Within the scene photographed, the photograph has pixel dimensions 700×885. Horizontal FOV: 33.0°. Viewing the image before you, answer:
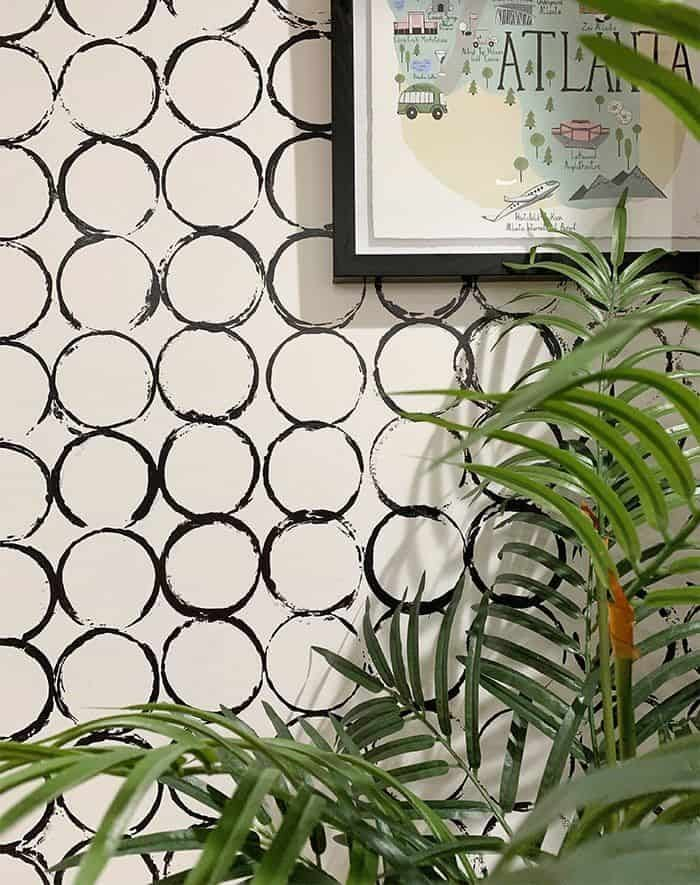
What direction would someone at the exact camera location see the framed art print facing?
facing the viewer

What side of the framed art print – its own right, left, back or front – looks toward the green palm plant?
front
